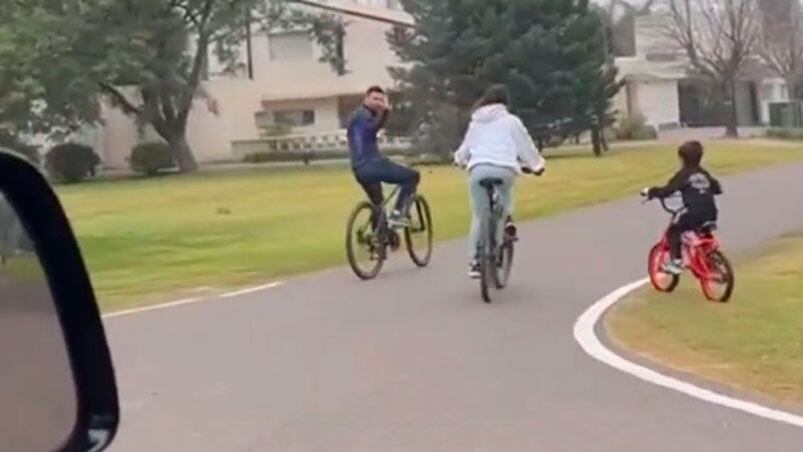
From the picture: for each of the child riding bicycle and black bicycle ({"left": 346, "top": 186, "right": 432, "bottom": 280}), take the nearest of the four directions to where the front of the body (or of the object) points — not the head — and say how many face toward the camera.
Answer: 0

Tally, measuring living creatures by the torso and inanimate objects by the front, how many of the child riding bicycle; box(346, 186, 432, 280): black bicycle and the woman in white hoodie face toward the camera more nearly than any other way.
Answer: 0

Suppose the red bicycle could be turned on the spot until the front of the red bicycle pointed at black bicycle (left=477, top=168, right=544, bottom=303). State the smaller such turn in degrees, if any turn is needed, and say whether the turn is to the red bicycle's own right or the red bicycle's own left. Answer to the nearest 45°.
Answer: approximately 45° to the red bicycle's own left

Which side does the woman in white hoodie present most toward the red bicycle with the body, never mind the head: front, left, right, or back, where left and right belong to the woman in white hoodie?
right

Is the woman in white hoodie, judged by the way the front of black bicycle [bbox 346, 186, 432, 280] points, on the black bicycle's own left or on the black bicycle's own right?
on the black bicycle's own right

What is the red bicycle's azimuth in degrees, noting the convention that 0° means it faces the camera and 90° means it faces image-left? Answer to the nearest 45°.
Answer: approximately 135°

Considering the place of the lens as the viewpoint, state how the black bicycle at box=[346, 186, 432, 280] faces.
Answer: facing away from the viewer and to the right of the viewer

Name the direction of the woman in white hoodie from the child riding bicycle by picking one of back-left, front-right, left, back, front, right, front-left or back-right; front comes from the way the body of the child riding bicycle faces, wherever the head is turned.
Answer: front-left

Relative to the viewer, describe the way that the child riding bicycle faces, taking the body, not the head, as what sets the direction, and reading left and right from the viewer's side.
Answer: facing away from the viewer and to the left of the viewer

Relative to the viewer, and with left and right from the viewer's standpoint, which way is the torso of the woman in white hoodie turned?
facing away from the viewer

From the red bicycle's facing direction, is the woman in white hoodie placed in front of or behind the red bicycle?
in front

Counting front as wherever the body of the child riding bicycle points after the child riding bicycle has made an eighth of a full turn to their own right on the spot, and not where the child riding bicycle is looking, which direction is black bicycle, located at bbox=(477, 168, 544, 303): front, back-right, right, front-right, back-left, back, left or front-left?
left

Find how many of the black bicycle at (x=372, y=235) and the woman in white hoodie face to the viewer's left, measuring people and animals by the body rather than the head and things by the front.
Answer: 0

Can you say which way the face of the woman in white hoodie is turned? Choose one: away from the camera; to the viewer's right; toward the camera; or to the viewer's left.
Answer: away from the camera

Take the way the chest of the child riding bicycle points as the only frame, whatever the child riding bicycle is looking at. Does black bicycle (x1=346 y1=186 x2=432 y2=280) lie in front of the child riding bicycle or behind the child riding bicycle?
in front

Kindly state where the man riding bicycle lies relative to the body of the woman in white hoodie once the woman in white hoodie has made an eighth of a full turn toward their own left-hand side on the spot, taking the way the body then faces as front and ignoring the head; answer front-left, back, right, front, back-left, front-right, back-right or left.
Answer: front
